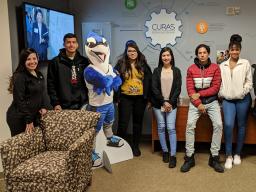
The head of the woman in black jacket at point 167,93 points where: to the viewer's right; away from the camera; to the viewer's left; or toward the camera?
toward the camera

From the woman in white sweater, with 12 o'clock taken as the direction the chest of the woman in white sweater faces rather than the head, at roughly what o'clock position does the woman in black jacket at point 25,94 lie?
The woman in black jacket is roughly at 2 o'clock from the woman in white sweater.

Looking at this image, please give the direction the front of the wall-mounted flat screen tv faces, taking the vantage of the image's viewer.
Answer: facing the viewer and to the right of the viewer

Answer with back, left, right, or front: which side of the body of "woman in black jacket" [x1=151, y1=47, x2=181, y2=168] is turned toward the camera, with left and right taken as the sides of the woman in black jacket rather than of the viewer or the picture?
front

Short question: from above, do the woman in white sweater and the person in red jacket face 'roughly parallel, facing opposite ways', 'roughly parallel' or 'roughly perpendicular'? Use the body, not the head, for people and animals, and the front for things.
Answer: roughly parallel

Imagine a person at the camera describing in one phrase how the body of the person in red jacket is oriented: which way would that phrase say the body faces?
toward the camera

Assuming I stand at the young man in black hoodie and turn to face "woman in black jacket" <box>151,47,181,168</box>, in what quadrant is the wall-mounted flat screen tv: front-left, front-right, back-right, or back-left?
back-left

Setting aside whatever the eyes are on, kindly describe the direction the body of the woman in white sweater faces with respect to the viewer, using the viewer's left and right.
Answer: facing the viewer
